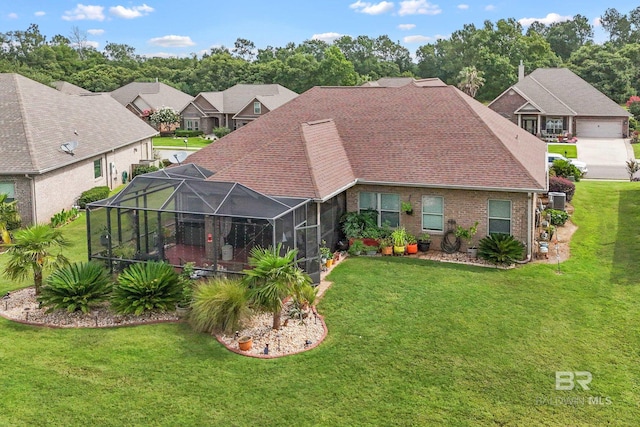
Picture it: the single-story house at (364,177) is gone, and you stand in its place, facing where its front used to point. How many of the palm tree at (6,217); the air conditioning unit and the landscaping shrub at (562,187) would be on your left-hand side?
1

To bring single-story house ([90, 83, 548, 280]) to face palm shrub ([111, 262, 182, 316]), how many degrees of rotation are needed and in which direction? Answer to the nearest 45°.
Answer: approximately 135° to its left

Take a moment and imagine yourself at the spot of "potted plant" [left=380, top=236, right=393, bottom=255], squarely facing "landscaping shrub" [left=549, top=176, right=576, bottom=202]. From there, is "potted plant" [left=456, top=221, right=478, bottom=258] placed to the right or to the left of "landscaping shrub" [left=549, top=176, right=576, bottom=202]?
right

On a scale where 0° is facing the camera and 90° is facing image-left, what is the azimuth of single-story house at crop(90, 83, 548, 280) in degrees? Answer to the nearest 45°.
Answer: approximately 180°

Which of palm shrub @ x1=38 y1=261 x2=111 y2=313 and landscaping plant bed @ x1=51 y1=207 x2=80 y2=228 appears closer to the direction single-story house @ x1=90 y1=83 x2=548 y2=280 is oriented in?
the landscaping plant bed

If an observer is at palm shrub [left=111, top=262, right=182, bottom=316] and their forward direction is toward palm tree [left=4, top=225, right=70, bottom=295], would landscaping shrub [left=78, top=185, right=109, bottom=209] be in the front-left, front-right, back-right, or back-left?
front-right

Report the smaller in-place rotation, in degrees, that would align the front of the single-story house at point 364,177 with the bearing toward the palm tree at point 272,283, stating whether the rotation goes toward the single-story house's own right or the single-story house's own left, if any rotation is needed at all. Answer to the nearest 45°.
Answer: approximately 180°

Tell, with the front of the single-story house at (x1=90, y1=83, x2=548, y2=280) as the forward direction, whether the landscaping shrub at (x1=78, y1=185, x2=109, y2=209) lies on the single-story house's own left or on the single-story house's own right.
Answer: on the single-story house's own left

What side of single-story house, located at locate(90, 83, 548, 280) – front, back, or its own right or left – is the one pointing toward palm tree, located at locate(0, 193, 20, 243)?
left

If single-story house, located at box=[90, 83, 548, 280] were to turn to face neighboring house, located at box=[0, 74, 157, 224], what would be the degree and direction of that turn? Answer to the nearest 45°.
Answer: approximately 45° to its left

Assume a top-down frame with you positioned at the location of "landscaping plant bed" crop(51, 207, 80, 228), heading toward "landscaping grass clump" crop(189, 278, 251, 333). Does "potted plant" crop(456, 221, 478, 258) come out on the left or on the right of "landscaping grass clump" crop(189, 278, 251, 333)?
left

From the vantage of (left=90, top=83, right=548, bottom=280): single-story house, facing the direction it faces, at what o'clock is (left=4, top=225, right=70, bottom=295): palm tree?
The palm tree is roughly at 8 o'clock from the single-story house.
